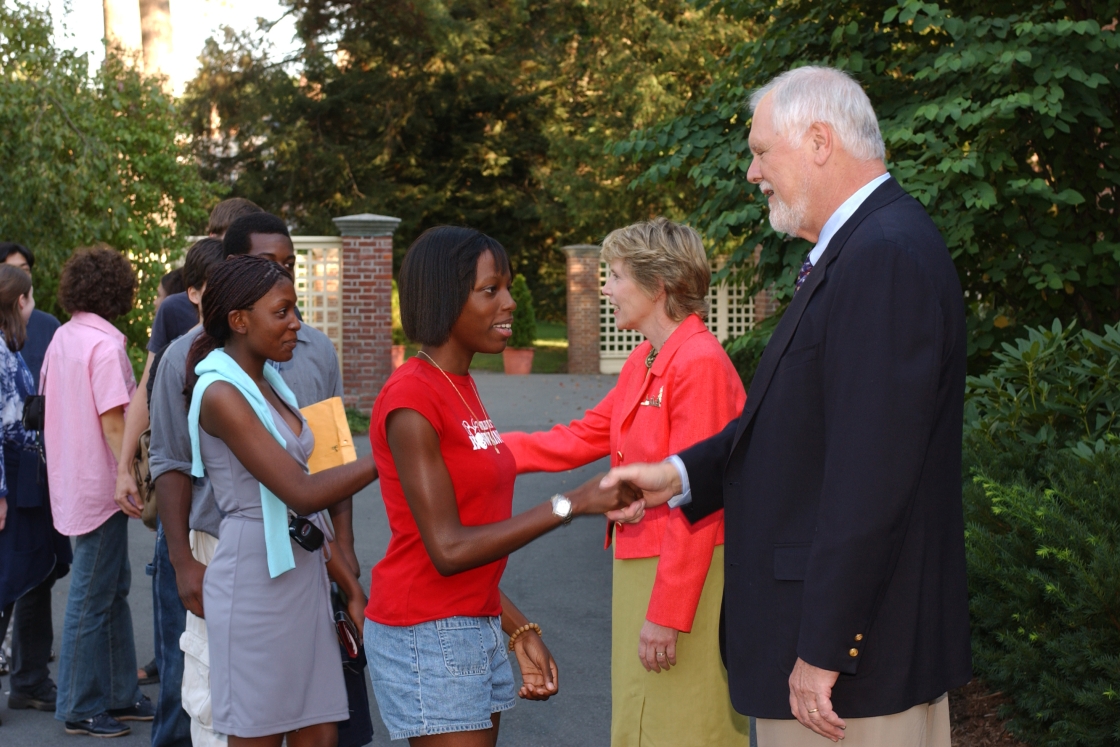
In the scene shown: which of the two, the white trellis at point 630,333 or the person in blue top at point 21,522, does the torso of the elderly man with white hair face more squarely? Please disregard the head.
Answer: the person in blue top

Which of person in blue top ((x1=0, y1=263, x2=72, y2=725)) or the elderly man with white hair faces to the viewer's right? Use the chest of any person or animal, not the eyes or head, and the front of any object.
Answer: the person in blue top

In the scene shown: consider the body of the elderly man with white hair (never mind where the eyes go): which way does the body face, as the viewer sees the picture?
to the viewer's left

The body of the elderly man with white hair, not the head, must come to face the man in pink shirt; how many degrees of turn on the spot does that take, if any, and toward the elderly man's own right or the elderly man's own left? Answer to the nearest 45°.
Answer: approximately 45° to the elderly man's own right

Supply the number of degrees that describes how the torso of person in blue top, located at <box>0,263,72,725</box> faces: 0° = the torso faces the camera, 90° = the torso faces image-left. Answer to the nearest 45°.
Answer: approximately 270°

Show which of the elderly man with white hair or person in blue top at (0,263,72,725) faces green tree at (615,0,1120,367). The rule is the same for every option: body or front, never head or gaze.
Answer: the person in blue top

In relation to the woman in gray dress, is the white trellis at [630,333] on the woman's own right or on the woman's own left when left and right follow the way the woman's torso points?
on the woman's own left

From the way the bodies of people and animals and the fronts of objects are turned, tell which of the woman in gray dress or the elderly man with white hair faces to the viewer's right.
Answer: the woman in gray dress

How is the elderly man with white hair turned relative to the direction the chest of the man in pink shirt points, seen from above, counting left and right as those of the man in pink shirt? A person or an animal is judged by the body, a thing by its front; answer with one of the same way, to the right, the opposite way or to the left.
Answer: to the left

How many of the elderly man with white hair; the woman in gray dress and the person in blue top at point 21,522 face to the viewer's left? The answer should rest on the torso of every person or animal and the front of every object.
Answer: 1

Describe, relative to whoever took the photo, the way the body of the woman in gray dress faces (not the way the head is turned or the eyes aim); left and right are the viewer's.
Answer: facing to the right of the viewer

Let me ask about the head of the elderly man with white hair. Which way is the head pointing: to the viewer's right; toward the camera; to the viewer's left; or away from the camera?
to the viewer's left

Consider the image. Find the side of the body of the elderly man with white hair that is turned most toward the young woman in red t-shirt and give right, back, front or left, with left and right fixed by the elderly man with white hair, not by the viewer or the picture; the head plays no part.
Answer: front

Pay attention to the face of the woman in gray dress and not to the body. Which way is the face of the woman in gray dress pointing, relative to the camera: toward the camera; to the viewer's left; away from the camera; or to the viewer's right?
to the viewer's right

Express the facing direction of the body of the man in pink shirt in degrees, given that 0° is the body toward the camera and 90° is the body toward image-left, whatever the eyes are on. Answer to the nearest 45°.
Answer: approximately 225°
